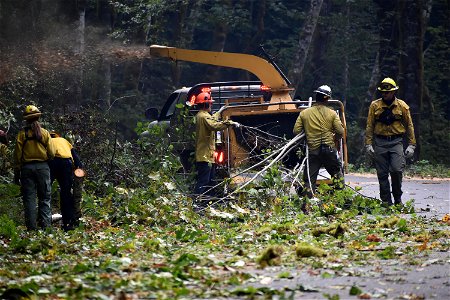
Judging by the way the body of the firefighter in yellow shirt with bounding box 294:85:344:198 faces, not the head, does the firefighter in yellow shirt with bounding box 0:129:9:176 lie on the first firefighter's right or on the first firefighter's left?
on the first firefighter's left

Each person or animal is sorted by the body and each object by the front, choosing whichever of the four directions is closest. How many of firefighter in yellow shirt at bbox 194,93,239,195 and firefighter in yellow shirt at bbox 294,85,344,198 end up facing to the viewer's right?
1

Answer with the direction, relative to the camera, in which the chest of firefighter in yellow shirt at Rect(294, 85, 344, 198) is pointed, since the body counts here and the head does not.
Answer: away from the camera

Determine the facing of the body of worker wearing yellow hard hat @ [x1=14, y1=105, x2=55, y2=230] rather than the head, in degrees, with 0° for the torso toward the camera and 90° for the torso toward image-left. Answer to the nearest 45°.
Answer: approximately 180°

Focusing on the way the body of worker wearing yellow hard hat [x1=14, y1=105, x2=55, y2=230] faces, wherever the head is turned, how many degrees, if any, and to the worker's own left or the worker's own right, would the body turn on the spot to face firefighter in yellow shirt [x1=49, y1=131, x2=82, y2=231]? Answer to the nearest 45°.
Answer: approximately 45° to the worker's own right

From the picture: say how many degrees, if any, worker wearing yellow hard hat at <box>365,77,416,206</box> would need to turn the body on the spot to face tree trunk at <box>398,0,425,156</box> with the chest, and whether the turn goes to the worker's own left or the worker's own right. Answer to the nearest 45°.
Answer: approximately 180°

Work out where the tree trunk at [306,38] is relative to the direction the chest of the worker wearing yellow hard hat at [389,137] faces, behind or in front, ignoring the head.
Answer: behind

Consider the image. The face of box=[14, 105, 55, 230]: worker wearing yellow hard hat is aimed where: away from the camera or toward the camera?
away from the camera

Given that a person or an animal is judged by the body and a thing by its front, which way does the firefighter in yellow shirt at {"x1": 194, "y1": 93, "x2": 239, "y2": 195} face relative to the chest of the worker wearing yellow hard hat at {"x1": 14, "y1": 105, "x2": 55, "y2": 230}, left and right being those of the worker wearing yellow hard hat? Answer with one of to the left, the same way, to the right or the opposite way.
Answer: to the right

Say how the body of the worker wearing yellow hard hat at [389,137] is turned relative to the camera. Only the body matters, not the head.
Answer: toward the camera

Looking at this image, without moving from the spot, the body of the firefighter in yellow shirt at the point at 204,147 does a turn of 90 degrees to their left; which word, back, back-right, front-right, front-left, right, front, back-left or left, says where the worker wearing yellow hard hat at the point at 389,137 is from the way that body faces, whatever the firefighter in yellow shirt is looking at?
right

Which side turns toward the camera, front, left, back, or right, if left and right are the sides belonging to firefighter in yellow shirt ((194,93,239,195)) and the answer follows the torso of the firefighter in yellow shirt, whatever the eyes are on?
right

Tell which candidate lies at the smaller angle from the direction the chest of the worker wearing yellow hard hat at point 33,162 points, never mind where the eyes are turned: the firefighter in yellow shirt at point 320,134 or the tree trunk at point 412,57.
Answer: the tree trunk

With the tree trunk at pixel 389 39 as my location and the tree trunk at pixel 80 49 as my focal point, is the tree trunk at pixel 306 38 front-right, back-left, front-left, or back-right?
front-right

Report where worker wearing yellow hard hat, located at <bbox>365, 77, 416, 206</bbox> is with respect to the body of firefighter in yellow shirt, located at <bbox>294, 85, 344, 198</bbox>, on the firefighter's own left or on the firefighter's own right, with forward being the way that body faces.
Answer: on the firefighter's own right
